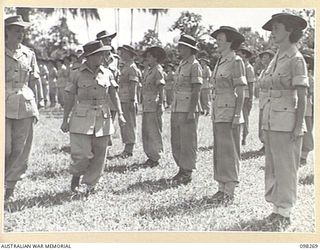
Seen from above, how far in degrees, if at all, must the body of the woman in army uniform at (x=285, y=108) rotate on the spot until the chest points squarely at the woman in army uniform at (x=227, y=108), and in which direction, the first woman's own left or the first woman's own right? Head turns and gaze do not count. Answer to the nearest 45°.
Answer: approximately 90° to the first woman's own right

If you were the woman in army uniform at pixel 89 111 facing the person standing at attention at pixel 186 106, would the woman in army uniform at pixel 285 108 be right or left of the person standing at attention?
right

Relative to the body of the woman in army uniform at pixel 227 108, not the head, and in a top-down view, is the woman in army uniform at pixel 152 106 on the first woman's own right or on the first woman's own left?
on the first woman's own right

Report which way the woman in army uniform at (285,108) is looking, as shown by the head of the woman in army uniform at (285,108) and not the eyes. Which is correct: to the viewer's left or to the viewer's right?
to the viewer's left

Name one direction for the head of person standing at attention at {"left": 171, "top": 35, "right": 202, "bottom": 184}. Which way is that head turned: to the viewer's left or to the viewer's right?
to the viewer's left

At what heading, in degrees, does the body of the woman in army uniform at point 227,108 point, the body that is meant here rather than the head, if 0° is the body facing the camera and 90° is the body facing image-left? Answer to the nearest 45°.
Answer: approximately 45°

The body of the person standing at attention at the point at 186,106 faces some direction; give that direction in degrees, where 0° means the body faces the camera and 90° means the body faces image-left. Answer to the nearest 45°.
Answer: approximately 45°

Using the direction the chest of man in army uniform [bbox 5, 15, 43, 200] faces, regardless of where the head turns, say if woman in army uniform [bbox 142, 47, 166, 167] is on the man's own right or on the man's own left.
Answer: on the man's own left
